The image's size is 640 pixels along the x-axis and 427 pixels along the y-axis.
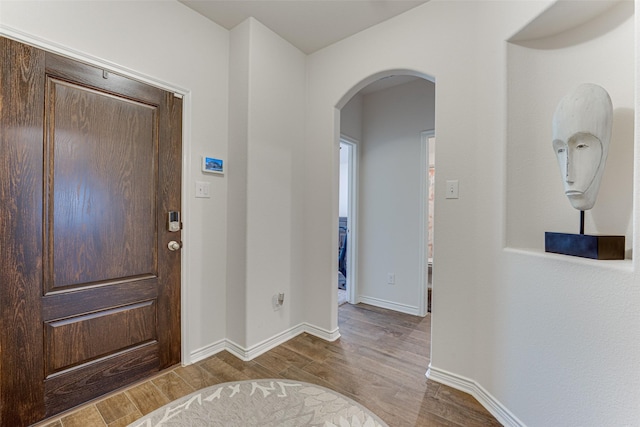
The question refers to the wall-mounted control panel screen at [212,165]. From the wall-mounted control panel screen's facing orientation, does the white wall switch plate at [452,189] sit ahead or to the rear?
ahead

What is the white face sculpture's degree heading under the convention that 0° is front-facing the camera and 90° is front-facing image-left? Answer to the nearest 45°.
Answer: approximately 45°

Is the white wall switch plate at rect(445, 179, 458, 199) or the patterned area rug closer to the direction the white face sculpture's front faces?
the patterned area rug

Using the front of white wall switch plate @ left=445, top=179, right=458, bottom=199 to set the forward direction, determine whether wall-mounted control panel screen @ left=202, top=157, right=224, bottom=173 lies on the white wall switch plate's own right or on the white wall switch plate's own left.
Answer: on the white wall switch plate's own right

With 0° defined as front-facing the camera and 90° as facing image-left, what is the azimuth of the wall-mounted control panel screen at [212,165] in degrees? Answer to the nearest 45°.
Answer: approximately 315°

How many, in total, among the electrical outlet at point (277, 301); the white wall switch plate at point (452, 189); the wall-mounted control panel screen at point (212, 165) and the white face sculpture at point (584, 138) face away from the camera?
0

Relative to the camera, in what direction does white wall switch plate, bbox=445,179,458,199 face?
facing the viewer

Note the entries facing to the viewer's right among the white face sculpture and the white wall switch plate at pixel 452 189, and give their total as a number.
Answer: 0

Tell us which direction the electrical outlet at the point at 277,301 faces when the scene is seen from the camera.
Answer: facing the viewer and to the right of the viewer

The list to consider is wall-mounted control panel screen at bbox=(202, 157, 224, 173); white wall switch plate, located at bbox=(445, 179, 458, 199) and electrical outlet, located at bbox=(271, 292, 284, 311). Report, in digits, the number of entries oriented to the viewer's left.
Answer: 0
